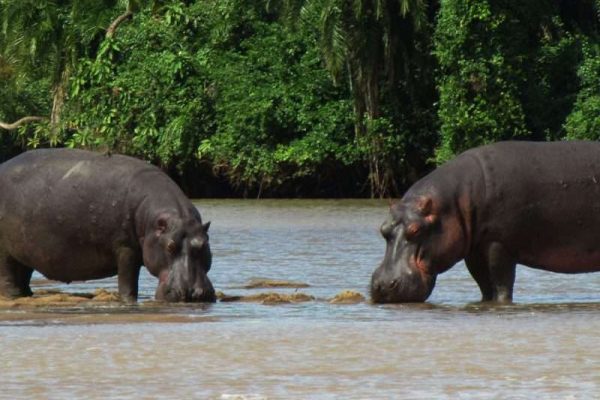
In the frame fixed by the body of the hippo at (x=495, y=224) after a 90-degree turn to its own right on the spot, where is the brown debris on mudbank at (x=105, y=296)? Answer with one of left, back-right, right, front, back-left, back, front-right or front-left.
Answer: left

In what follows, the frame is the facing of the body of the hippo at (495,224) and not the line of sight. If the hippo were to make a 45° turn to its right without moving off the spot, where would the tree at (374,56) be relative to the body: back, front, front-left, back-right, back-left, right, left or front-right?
front-right

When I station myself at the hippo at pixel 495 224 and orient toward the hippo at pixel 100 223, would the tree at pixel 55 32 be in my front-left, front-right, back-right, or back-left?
front-right

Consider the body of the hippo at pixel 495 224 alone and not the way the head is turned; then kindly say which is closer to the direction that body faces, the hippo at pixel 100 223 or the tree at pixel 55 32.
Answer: the hippo

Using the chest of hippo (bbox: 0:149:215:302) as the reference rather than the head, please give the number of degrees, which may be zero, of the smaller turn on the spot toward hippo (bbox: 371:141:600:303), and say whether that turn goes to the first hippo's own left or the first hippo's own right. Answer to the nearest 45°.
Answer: approximately 45° to the first hippo's own left

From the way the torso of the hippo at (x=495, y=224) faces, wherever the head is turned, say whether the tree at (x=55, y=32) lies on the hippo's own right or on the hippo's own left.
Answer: on the hippo's own right

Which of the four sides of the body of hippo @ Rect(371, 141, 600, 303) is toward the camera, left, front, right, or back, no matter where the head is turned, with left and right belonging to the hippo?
left

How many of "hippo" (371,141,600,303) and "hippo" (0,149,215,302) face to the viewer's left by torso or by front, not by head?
1

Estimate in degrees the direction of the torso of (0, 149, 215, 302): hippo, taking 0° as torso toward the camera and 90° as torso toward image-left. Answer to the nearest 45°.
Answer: approximately 315°

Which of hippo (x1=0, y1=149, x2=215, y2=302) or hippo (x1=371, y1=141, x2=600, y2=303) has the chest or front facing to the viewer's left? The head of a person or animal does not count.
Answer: hippo (x1=371, y1=141, x2=600, y2=303)
